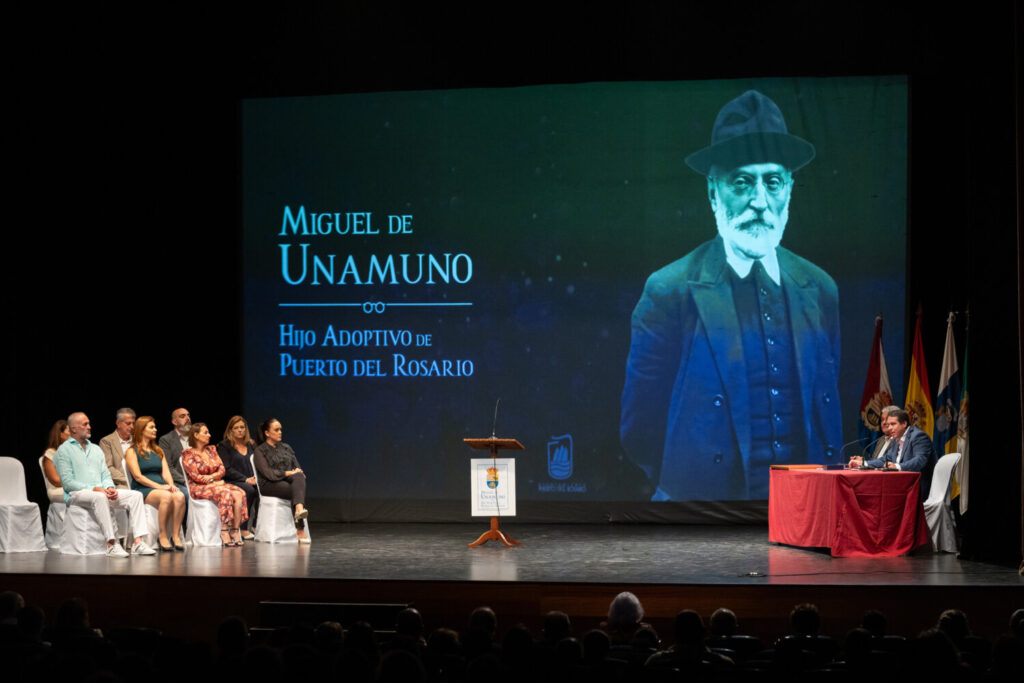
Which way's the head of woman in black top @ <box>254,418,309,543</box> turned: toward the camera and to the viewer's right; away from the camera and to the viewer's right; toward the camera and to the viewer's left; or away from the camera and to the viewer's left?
toward the camera and to the viewer's right

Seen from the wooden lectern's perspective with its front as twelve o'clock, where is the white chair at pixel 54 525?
The white chair is roughly at 3 o'clock from the wooden lectern.

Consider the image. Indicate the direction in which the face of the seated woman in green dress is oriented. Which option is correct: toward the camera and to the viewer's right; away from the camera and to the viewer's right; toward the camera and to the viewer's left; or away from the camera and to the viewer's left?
toward the camera and to the viewer's right

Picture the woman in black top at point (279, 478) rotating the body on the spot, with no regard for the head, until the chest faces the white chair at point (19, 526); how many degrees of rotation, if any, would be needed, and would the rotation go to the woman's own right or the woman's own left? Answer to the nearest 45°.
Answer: approximately 135° to the woman's own right

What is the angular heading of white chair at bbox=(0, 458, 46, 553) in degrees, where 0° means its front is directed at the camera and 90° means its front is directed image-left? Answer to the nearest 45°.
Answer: approximately 315°

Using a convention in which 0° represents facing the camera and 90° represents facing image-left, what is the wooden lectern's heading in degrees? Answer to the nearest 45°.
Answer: approximately 0°

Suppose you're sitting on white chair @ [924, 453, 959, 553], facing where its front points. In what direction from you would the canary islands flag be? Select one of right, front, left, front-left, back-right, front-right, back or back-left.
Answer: back-right

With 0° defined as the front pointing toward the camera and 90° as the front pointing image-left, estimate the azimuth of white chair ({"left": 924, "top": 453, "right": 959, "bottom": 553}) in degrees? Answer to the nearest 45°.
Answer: approximately 45°

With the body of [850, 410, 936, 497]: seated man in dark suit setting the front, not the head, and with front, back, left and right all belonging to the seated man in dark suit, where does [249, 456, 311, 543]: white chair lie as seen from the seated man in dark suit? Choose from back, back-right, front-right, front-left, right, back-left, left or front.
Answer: front-right

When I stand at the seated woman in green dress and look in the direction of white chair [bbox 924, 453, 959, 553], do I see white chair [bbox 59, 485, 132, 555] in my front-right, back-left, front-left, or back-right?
back-right

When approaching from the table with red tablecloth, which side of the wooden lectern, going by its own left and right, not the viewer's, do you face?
left

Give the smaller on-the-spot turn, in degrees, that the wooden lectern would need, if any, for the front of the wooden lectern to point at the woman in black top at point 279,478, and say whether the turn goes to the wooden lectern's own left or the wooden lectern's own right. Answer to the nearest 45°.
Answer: approximately 90° to the wooden lectern's own right

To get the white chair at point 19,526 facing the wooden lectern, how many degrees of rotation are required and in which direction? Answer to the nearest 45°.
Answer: approximately 45° to its left

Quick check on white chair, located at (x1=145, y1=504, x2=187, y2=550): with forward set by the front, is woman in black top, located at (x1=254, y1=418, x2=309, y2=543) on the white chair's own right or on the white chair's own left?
on the white chair's own left
